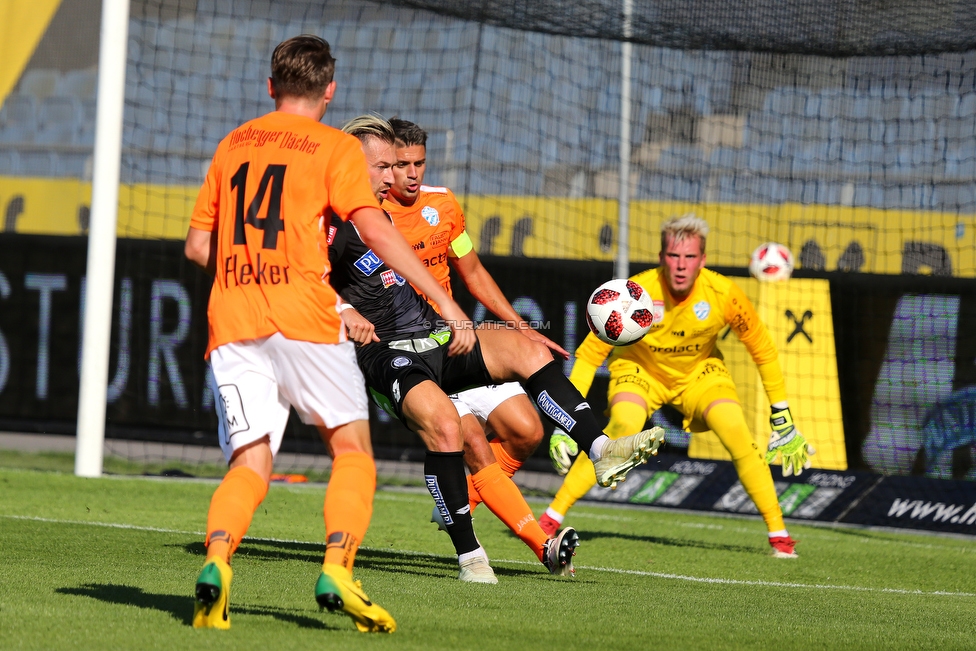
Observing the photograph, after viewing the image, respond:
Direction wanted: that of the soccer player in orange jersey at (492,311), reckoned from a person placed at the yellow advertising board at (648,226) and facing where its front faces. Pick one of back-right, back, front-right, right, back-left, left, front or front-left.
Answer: front

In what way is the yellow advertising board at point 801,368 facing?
toward the camera

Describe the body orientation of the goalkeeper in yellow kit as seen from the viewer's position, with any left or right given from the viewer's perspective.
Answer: facing the viewer

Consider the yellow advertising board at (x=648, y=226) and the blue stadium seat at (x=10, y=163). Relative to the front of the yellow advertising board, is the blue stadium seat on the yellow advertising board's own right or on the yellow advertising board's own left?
on the yellow advertising board's own right

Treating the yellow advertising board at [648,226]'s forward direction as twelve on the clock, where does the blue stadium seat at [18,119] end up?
The blue stadium seat is roughly at 4 o'clock from the yellow advertising board.

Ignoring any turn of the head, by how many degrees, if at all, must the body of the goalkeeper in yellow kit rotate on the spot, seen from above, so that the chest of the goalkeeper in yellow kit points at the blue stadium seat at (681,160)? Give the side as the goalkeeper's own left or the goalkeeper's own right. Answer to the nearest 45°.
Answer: approximately 180°

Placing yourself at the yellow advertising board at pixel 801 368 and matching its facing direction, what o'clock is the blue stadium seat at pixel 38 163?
The blue stadium seat is roughly at 4 o'clock from the yellow advertising board.

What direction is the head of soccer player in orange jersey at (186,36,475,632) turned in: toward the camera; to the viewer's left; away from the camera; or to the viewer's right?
away from the camera

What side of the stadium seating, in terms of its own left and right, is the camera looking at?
front

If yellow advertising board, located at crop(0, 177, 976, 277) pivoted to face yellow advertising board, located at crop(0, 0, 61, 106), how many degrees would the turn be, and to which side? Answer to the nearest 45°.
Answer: approximately 135° to its right

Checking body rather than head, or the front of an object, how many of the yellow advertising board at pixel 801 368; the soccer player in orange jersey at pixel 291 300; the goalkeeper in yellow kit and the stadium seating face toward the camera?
3

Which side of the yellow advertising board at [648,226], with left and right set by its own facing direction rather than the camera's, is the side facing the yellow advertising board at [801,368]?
front
